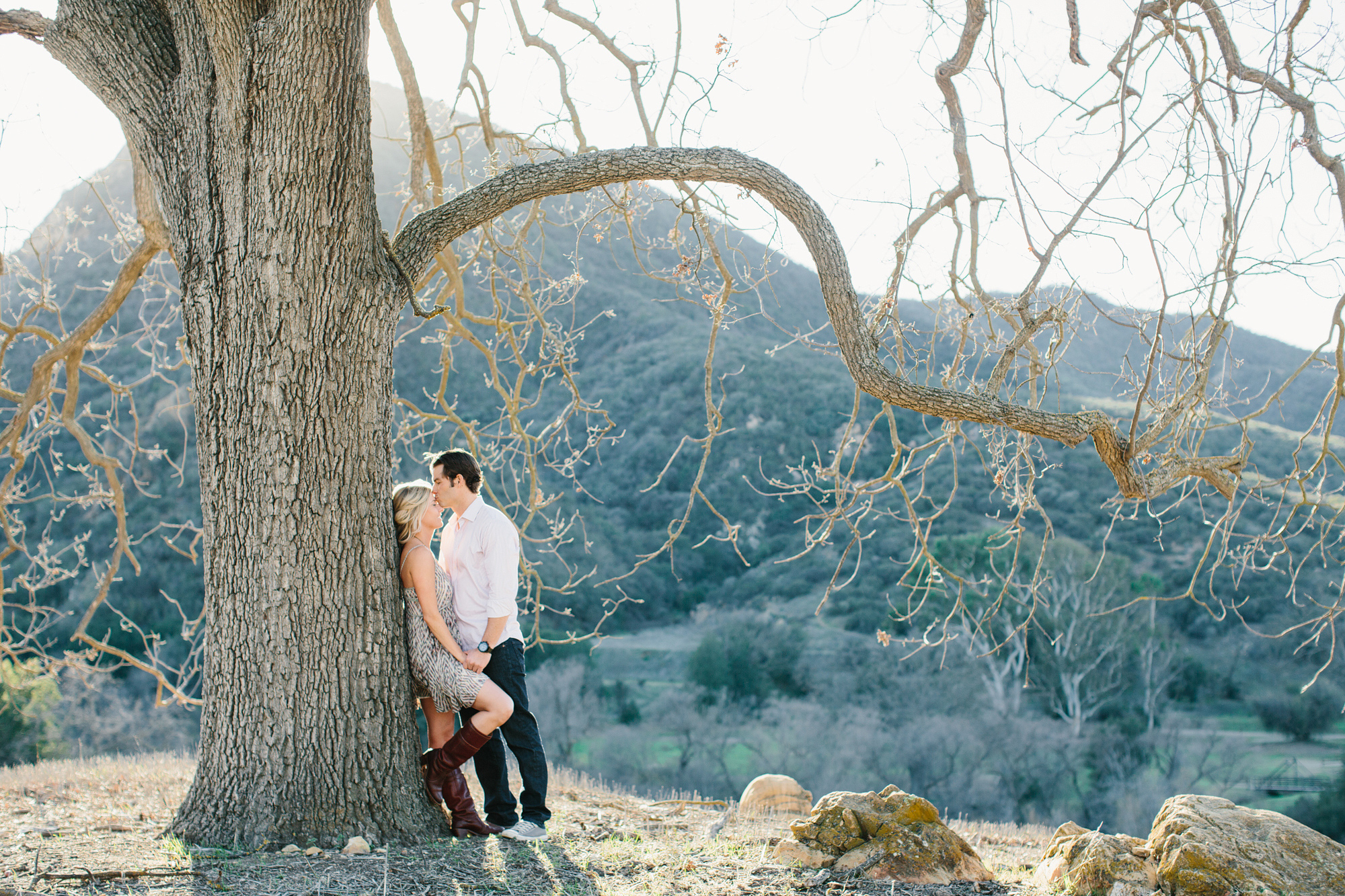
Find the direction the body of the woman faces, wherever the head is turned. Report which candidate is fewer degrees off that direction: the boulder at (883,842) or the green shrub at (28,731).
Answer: the boulder

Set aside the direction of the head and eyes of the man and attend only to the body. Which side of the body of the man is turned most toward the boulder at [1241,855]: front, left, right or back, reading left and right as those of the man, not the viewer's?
back

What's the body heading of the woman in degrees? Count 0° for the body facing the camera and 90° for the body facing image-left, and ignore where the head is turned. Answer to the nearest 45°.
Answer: approximately 270°

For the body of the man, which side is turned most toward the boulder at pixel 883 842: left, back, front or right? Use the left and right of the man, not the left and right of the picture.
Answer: back

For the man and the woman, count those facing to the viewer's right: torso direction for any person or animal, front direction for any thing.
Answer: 1

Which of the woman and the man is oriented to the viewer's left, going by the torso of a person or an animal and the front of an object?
the man

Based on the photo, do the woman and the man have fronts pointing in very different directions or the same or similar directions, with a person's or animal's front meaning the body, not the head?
very different directions

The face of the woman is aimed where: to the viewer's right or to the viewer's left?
to the viewer's right

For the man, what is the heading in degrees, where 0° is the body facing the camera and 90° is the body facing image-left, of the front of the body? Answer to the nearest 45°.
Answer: approximately 90°
